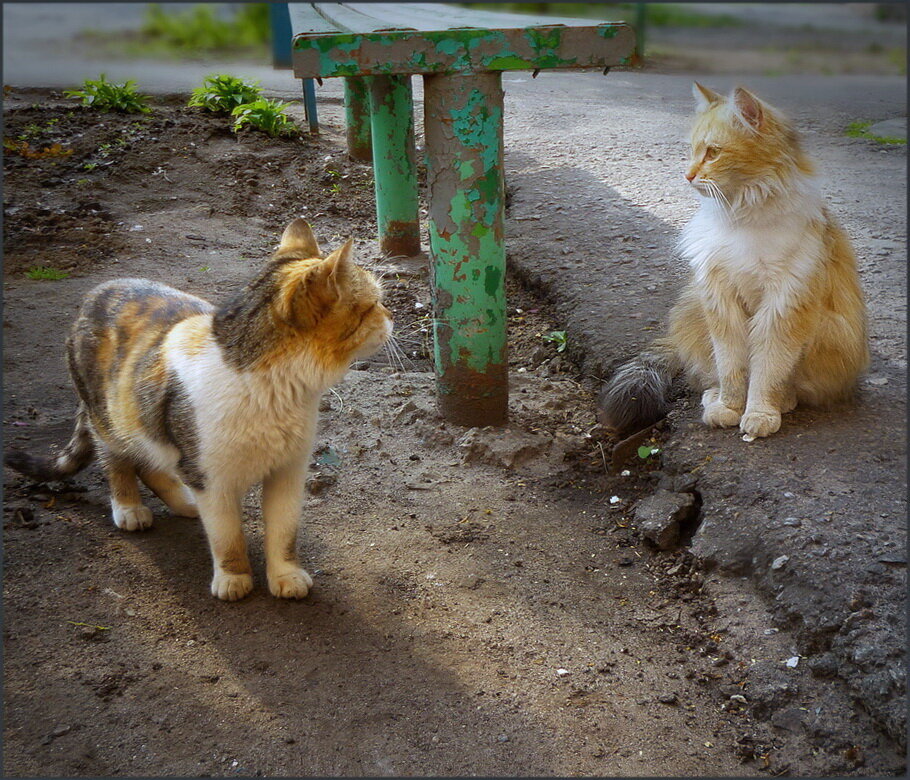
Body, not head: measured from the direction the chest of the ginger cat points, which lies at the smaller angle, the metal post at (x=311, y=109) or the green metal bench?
the green metal bench

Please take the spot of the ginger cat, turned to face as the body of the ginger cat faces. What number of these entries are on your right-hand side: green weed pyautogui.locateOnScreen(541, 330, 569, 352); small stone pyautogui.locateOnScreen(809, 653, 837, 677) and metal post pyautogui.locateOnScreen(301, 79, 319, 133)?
2

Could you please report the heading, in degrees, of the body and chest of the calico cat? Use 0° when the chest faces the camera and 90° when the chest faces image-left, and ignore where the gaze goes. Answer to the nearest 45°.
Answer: approximately 315°

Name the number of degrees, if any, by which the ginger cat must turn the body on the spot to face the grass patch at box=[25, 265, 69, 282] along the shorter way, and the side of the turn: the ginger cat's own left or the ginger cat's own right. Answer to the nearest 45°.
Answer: approximately 45° to the ginger cat's own right

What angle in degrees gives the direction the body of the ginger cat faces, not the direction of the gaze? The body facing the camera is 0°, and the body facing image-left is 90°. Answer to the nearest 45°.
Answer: approximately 45°

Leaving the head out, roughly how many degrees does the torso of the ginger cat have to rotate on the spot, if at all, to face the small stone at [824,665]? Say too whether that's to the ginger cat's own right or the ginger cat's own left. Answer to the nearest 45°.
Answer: approximately 45° to the ginger cat's own left

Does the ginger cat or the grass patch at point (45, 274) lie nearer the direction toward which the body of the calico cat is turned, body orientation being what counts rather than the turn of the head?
the ginger cat

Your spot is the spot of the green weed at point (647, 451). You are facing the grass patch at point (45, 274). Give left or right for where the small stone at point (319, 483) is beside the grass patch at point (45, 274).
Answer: left

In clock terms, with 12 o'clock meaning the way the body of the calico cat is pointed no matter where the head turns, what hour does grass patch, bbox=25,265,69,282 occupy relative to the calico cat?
The grass patch is roughly at 7 o'clock from the calico cat.

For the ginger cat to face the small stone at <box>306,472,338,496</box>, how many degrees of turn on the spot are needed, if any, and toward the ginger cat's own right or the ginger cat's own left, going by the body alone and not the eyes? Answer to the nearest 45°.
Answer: approximately 45° to the ginger cat's own right
